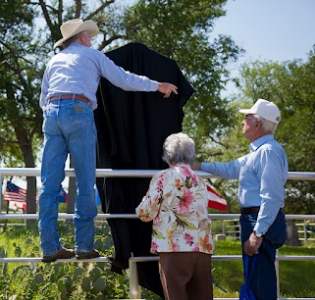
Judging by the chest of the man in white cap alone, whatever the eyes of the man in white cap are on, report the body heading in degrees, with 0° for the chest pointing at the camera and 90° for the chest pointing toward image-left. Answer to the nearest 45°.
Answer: approximately 90°

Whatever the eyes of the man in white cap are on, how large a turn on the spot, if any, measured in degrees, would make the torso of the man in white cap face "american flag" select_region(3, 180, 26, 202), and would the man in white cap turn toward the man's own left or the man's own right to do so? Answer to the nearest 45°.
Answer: approximately 45° to the man's own right

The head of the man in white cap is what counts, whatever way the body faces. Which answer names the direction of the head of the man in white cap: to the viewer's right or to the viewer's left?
to the viewer's left

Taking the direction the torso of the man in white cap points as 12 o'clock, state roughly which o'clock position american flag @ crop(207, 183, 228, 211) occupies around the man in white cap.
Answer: The american flag is roughly at 3 o'clock from the man in white cap.

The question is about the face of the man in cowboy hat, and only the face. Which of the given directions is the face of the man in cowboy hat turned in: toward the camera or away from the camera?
away from the camera

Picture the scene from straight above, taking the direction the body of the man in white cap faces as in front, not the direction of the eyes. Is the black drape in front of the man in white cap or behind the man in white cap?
in front

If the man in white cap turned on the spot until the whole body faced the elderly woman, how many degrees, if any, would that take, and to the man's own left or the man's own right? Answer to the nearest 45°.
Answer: approximately 45° to the man's own left

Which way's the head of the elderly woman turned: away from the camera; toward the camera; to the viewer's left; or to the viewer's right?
away from the camera

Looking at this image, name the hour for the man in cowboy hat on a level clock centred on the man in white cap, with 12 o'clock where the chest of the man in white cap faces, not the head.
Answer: The man in cowboy hat is roughly at 12 o'clock from the man in white cap.
